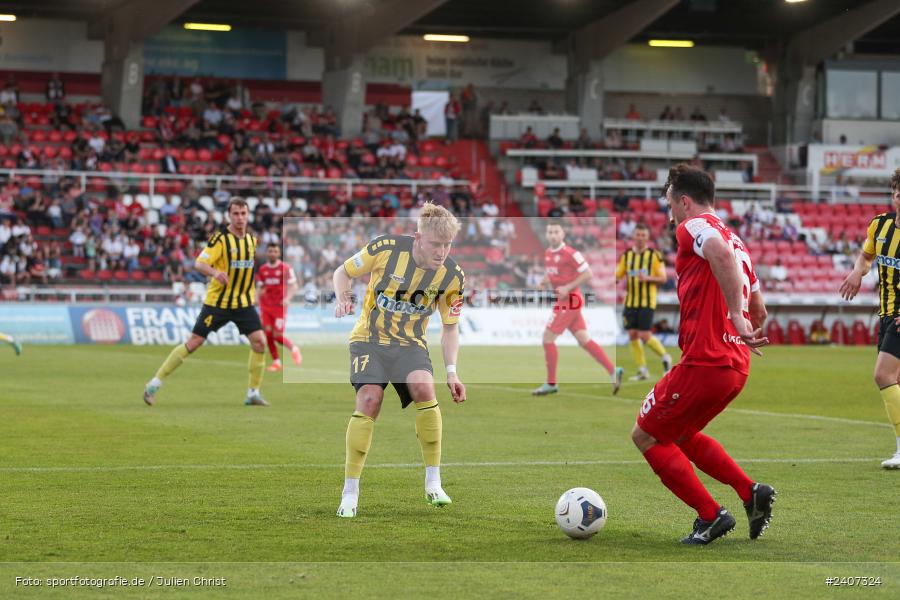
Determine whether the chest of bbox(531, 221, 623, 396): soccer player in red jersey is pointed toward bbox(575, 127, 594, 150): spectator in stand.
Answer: no

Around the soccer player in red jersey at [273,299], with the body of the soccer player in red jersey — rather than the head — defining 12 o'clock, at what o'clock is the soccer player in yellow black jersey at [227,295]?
The soccer player in yellow black jersey is roughly at 12 o'clock from the soccer player in red jersey.

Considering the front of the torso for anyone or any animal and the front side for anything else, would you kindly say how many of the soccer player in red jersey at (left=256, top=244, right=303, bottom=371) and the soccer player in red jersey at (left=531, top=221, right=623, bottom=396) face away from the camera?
0

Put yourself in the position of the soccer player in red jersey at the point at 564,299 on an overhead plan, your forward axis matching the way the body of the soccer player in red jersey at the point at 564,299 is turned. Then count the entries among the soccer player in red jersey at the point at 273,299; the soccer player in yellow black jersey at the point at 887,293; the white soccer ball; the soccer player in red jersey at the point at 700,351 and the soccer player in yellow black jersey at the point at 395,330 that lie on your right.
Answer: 1

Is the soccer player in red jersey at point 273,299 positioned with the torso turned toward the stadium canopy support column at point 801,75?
no

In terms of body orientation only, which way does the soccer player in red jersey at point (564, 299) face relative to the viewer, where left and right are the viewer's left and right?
facing the viewer and to the left of the viewer

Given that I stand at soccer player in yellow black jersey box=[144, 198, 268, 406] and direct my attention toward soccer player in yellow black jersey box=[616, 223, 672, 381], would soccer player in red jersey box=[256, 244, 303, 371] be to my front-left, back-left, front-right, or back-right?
front-left

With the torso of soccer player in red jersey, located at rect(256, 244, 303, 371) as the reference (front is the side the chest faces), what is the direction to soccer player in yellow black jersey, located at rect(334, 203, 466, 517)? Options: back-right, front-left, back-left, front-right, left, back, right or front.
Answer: front

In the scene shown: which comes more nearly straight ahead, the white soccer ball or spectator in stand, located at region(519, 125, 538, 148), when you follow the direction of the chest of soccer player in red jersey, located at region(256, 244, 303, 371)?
the white soccer ball

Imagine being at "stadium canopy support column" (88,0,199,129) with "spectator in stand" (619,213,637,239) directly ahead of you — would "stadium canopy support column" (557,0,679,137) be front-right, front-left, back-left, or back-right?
front-left

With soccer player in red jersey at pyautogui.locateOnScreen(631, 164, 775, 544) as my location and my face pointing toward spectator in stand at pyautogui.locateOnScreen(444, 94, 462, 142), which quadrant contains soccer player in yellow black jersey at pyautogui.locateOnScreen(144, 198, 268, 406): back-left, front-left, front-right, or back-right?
front-left

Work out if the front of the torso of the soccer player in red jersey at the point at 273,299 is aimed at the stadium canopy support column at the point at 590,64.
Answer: no

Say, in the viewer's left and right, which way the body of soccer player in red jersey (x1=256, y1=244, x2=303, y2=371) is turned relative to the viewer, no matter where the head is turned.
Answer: facing the viewer

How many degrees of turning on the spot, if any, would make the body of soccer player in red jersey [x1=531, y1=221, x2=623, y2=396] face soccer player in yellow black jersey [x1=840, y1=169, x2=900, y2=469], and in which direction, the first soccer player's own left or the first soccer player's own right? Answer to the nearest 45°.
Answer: approximately 45° to the first soccer player's own left

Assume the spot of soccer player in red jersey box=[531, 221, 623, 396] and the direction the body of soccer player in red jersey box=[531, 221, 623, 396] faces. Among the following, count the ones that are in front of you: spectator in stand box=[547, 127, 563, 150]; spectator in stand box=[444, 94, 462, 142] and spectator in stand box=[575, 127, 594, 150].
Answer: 0

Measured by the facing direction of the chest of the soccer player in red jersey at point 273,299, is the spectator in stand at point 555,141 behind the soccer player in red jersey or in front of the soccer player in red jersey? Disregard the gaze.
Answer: behind

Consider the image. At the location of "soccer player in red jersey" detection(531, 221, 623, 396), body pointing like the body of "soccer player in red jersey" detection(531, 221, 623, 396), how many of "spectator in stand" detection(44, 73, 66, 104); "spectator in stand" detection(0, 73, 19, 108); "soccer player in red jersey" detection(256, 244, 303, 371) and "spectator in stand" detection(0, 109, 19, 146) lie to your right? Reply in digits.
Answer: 4
